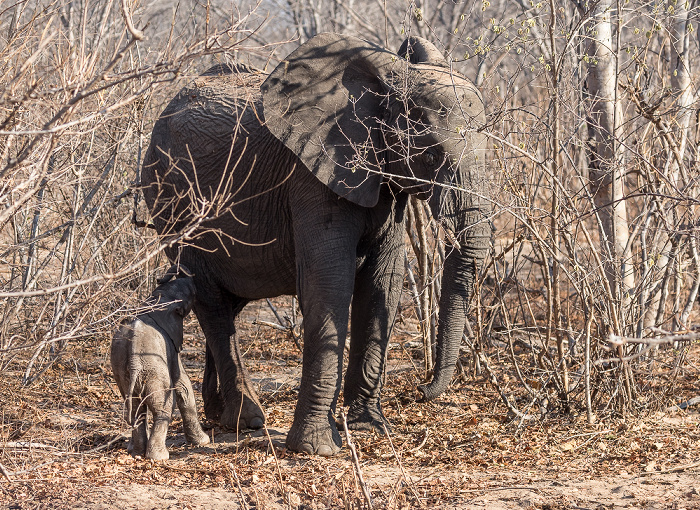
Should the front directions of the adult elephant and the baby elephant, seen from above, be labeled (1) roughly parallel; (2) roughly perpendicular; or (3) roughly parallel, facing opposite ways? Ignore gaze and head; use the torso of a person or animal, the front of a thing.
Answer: roughly perpendicular

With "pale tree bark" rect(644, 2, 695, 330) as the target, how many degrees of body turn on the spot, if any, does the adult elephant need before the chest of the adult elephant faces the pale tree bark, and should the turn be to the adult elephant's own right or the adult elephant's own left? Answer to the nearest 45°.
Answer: approximately 45° to the adult elephant's own left

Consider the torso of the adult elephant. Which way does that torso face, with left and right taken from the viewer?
facing the viewer and to the right of the viewer
